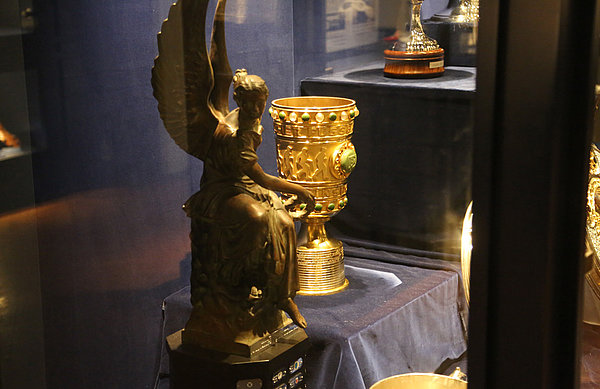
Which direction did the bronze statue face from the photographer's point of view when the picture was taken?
facing the viewer and to the right of the viewer
